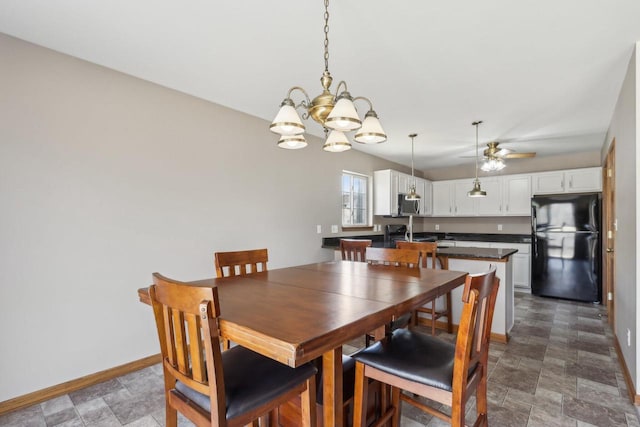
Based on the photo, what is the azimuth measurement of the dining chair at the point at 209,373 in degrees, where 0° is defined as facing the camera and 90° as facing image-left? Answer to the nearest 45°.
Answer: approximately 225°

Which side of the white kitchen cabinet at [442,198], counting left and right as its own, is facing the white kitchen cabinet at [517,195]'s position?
left

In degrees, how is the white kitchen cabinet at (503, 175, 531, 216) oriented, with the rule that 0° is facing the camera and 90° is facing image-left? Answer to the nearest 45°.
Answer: approximately 0°

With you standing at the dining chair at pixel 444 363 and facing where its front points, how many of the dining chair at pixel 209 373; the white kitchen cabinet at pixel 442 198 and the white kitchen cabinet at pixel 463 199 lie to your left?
1

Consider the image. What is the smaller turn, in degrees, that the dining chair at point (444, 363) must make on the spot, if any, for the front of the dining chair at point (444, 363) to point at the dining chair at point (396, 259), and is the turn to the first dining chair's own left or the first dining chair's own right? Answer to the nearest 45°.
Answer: approximately 45° to the first dining chair's own right

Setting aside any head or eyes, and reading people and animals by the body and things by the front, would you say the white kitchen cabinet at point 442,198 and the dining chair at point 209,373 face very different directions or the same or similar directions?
very different directions

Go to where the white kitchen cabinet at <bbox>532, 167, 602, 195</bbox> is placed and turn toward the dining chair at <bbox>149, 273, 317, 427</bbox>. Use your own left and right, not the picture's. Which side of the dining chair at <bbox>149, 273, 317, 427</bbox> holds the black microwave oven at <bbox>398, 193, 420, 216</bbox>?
right

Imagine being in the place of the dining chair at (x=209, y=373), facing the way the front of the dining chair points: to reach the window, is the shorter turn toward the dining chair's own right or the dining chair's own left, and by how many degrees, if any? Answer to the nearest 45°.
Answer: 0° — it already faces it

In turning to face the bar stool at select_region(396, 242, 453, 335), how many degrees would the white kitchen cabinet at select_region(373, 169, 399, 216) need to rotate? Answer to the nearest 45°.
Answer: approximately 45° to its right

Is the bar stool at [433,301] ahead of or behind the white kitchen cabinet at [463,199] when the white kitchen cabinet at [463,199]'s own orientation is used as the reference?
ahead

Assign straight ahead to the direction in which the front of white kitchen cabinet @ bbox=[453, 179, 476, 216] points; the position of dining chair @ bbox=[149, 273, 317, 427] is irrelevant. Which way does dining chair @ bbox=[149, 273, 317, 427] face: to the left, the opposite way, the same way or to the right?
the opposite way

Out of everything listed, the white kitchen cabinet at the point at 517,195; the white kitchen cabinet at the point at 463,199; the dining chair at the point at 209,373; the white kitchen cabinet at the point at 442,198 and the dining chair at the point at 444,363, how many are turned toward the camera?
3

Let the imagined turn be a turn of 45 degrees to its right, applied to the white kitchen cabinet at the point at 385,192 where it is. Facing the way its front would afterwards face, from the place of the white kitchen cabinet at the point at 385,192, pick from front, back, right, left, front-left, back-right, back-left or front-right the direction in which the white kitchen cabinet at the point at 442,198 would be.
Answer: back-left

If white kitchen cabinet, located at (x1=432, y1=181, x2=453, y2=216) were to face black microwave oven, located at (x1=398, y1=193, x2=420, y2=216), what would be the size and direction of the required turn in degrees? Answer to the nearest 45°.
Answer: approximately 45° to its right
